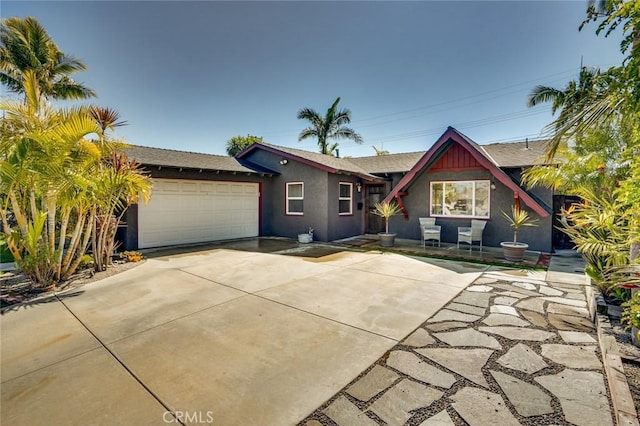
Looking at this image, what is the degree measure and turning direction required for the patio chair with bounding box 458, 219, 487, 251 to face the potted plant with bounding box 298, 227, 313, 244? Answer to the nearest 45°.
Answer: approximately 45° to its right

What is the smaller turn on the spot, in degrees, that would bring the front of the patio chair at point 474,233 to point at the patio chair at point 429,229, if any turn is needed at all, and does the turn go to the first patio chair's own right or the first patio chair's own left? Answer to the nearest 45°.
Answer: approximately 45° to the first patio chair's own right

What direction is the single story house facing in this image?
toward the camera

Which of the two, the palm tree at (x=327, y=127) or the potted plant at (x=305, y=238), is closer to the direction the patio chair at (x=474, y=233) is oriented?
the potted plant

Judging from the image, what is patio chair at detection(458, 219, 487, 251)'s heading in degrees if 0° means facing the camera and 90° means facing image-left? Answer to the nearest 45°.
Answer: approximately 45°

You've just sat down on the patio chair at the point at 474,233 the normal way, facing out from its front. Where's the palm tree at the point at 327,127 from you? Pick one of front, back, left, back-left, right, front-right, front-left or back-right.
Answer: right

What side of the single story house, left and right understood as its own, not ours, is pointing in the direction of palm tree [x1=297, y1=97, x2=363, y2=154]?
back

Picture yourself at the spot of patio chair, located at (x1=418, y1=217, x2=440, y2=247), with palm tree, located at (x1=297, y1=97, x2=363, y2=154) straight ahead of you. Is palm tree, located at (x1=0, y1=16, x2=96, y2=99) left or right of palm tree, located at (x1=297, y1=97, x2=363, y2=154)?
left
